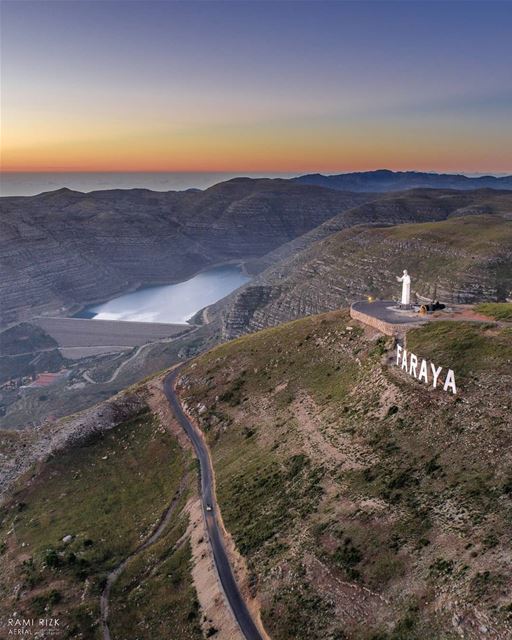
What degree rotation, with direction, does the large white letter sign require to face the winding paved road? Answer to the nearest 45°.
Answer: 0° — it already faces it

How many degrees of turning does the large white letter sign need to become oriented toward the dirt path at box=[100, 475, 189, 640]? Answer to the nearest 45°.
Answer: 0° — it already faces it

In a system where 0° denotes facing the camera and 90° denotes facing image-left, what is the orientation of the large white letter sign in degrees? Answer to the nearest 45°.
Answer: approximately 45°
